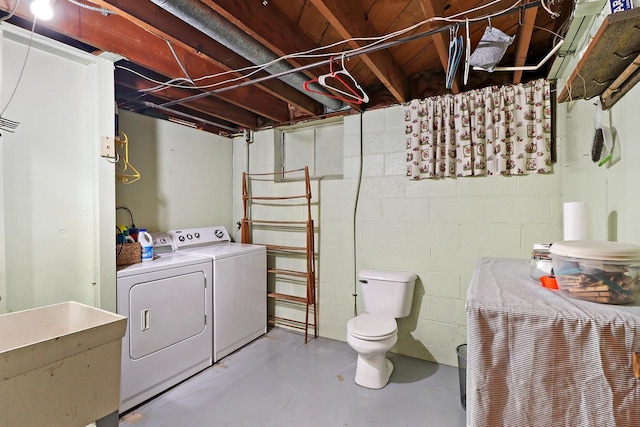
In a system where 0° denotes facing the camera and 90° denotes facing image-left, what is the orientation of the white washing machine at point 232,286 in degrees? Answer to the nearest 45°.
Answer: approximately 315°

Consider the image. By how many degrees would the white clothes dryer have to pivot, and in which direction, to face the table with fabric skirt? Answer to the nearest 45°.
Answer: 0° — it already faces it

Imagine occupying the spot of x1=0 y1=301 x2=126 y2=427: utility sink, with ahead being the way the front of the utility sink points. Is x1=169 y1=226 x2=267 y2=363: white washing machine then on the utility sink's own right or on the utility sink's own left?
on the utility sink's own left

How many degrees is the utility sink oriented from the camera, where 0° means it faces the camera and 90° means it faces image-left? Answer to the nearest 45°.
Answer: approximately 315°

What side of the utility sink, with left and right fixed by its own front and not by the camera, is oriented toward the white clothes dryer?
left

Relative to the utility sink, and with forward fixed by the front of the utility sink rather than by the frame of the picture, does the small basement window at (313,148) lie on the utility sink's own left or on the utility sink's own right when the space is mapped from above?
on the utility sink's own left

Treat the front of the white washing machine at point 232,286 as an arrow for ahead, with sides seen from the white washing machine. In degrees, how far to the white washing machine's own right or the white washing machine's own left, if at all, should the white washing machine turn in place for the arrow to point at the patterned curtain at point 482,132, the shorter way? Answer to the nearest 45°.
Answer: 0° — it already faces it
